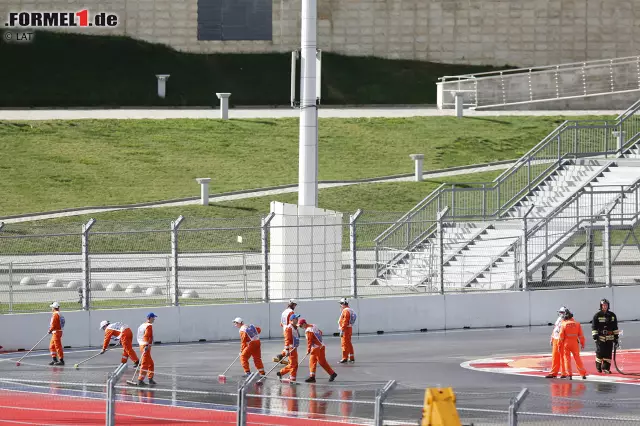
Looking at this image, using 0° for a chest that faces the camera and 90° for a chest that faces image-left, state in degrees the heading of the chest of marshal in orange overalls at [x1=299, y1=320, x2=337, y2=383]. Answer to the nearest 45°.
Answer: approximately 90°

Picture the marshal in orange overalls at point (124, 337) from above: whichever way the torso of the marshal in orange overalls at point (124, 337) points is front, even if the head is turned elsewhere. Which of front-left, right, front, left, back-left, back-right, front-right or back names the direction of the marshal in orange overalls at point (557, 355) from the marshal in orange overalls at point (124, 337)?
back

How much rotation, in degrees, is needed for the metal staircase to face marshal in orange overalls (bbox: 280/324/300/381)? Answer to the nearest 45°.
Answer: approximately 45° to its left

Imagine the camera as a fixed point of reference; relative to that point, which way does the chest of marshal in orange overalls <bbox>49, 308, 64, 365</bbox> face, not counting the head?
to the viewer's left

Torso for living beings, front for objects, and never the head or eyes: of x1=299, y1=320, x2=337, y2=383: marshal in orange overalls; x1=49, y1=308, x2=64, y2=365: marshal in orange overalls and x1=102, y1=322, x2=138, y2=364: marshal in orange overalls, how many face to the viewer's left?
3

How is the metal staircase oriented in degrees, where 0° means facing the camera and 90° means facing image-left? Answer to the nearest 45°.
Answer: approximately 45°

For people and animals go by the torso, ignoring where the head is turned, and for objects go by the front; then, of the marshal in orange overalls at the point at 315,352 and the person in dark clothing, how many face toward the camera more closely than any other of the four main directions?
1

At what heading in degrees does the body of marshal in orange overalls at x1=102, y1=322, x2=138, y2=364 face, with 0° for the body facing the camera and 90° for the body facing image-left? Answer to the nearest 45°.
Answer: approximately 90°

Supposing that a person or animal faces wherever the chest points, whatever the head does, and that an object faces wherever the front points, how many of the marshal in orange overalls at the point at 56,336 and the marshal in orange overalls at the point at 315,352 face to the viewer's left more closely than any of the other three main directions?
2

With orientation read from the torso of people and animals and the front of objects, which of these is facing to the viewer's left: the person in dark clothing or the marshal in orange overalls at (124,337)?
the marshal in orange overalls

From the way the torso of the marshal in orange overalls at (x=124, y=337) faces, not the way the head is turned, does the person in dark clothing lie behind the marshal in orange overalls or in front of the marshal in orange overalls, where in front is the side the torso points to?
behind

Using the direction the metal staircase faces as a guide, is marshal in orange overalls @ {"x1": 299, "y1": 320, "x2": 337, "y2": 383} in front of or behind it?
in front

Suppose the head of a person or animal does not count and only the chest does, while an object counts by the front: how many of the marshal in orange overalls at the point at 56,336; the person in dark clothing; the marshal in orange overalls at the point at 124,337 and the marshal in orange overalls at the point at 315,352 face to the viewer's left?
3
